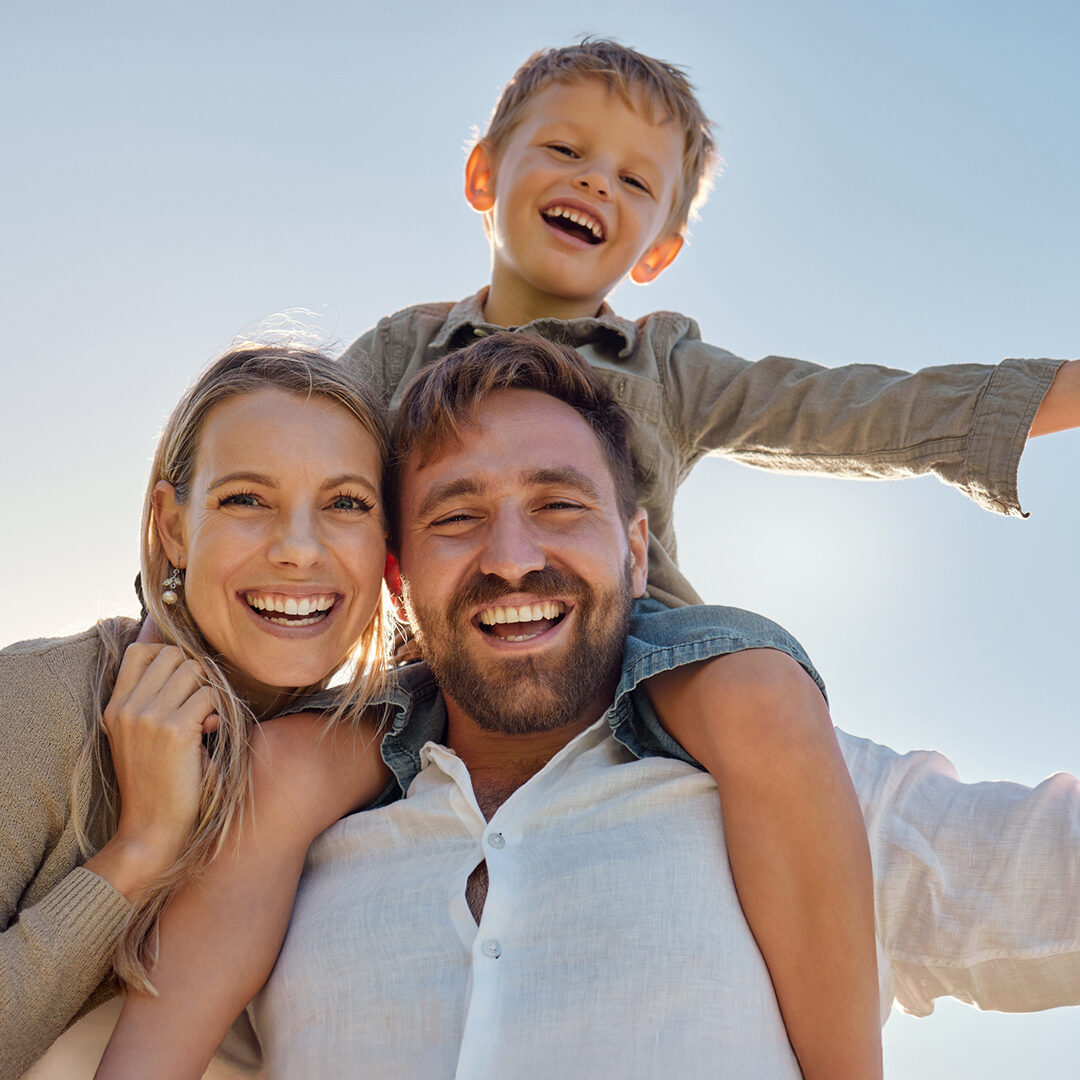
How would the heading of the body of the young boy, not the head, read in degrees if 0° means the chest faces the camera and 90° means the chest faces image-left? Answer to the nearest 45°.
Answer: approximately 0°

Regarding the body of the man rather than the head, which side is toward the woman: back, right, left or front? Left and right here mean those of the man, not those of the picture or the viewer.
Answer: right

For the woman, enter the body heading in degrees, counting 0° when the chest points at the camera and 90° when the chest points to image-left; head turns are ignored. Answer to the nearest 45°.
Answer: approximately 315°
